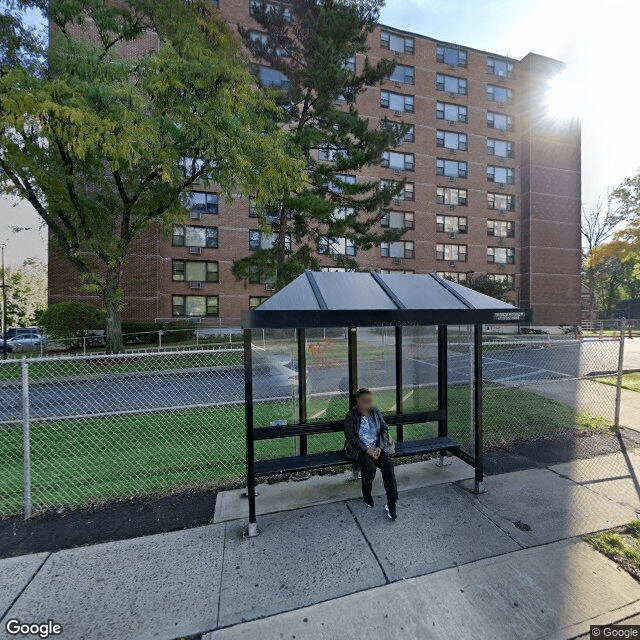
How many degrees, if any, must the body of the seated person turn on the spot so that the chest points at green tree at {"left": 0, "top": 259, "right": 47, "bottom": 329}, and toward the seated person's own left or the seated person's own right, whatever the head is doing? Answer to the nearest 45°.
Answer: approximately 180°

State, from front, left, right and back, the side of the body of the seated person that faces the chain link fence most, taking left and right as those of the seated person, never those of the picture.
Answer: back

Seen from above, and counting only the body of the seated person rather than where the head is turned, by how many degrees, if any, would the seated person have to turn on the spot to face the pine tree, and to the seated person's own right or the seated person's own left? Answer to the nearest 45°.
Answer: approximately 135° to the seated person's own left

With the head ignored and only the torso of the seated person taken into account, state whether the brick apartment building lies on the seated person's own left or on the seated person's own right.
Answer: on the seated person's own left

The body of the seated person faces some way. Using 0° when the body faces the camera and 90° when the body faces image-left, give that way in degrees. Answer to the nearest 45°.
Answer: approximately 315°

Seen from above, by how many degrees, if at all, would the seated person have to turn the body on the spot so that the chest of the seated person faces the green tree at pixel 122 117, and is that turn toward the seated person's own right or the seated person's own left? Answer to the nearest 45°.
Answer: approximately 180°

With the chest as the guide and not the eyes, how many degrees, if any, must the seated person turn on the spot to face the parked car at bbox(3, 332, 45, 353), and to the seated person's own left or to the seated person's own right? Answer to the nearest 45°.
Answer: approximately 180°
